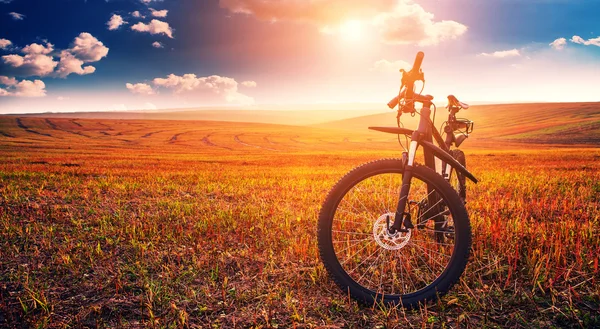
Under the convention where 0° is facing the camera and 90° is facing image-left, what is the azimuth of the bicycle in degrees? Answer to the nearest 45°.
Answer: approximately 45°
